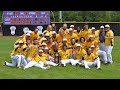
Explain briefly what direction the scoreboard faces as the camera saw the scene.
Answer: facing the viewer

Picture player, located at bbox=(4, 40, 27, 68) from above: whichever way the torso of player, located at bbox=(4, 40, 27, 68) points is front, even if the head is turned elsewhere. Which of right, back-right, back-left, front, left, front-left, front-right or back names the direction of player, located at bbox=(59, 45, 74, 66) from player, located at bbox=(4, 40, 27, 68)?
front-left

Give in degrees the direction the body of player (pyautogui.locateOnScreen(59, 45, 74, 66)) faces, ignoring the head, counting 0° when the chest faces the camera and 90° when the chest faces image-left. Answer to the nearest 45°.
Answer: approximately 0°

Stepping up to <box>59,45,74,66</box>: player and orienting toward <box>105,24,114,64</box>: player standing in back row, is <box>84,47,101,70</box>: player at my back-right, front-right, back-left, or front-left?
front-right

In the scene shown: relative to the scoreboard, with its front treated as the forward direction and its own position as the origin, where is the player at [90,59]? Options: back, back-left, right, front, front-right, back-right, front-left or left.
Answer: front

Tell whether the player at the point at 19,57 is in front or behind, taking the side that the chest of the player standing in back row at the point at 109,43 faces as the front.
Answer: in front

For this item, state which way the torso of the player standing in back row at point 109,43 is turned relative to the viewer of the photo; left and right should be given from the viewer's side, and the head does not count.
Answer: facing the viewer and to the left of the viewer

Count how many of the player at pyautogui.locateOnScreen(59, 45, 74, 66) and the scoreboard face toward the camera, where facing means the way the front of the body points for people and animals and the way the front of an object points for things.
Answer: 2

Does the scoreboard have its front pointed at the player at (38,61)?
yes

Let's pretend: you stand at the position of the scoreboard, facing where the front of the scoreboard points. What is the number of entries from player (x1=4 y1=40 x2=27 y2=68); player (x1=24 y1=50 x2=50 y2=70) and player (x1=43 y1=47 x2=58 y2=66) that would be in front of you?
3

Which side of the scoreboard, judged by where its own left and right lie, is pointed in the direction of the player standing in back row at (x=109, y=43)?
front

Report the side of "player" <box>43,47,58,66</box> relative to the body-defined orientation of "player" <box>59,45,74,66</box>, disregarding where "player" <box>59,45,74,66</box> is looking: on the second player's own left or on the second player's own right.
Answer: on the second player's own right

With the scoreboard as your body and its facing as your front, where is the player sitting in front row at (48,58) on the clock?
The player sitting in front row is roughly at 12 o'clock from the scoreboard.
